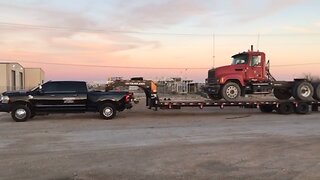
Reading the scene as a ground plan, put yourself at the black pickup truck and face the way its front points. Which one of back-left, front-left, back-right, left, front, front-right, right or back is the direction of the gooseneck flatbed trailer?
back

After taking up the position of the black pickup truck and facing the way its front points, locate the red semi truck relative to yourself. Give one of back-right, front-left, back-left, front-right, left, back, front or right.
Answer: back

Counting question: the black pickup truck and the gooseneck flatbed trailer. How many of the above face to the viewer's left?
2

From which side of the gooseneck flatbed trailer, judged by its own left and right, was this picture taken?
left

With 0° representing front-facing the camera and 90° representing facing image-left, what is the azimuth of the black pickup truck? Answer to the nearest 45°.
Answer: approximately 90°
